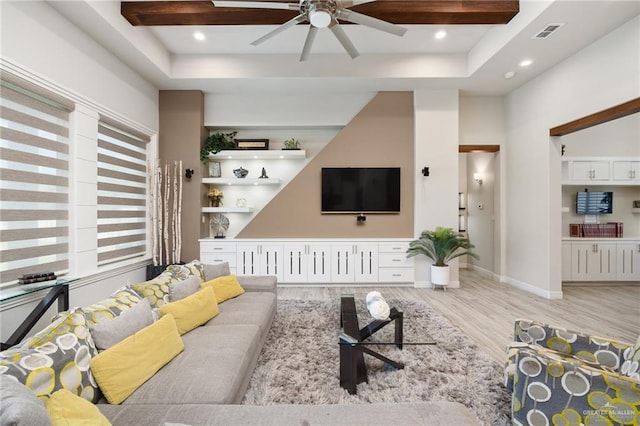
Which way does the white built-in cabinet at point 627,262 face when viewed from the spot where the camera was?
facing the viewer

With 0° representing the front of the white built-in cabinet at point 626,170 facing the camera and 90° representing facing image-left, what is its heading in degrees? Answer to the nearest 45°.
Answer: approximately 0°

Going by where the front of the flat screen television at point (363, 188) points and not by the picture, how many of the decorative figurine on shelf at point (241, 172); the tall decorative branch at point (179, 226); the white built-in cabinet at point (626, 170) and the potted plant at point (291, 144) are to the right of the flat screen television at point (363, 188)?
3

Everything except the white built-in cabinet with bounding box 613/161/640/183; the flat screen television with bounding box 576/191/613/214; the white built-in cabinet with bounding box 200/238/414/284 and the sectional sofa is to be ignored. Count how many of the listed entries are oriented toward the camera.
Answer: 3

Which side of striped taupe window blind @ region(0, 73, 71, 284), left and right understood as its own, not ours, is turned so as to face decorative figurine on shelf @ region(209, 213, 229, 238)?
left

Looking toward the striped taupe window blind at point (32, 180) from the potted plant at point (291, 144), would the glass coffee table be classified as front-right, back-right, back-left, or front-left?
front-left

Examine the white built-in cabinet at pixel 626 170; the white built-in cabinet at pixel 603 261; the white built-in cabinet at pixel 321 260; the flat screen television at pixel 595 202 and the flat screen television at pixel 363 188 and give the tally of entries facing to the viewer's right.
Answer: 0

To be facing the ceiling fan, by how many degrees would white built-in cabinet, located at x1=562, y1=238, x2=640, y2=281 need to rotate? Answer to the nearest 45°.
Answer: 0° — it already faces it

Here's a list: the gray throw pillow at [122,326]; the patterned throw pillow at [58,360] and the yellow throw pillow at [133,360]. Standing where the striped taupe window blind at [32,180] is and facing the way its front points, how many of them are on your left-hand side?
0

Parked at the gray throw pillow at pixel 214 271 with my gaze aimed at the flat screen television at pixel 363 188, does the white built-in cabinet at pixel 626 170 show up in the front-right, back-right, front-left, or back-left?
front-right

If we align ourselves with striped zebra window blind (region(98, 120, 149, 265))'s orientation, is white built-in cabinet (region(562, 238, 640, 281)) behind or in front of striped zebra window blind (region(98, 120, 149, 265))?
in front

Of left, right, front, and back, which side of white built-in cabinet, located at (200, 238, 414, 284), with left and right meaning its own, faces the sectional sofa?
front

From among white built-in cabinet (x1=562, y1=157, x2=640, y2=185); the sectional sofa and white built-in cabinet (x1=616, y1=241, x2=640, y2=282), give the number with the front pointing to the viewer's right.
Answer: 1

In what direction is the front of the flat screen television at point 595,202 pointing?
toward the camera

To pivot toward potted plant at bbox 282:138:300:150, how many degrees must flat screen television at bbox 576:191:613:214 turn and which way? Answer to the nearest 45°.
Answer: approximately 45° to its right

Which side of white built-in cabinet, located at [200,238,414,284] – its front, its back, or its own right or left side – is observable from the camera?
front

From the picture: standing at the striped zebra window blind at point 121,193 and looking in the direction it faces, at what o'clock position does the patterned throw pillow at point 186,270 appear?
The patterned throw pillow is roughly at 1 o'clock from the striped zebra window blind.

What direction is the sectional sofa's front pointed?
to the viewer's right

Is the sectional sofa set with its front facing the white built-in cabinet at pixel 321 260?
no

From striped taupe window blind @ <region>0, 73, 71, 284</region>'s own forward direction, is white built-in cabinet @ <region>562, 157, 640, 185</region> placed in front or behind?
in front

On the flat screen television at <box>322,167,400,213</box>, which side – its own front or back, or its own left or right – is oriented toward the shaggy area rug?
front

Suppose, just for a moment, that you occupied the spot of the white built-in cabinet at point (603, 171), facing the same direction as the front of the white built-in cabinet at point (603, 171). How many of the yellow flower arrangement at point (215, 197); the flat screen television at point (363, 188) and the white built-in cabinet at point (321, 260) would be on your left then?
0

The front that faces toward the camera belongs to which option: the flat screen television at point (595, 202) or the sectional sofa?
the flat screen television
